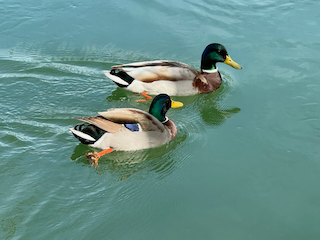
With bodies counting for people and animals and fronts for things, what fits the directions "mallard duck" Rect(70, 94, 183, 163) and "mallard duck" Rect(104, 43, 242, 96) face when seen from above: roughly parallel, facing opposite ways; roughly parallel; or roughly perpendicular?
roughly parallel

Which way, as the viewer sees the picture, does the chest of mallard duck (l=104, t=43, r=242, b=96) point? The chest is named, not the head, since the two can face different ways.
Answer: to the viewer's right

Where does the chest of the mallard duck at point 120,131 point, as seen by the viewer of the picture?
to the viewer's right

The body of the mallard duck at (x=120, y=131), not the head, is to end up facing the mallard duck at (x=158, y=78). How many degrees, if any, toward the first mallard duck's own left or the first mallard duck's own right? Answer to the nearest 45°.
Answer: approximately 90° to the first mallard duck's own left

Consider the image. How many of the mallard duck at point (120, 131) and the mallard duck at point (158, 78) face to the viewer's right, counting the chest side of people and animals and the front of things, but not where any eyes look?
2

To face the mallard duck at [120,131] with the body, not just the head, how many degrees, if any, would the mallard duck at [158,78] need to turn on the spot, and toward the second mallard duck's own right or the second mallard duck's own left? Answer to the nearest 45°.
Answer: approximately 90° to the second mallard duck's own right
